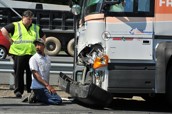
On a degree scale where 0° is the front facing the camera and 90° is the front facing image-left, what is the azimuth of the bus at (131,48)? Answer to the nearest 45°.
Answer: approximately 90°

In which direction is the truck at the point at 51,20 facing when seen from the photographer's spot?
facing to the left of the viewer

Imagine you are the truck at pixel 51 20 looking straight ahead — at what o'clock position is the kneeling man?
The kneeling man is roughly at 9 o'clock from the truck.

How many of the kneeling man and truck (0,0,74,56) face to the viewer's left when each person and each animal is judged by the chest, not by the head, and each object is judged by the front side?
1

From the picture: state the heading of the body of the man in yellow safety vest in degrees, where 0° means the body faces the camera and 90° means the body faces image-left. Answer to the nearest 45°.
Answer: approximately 315°

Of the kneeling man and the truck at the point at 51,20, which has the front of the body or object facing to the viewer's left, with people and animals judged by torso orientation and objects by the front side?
the truck

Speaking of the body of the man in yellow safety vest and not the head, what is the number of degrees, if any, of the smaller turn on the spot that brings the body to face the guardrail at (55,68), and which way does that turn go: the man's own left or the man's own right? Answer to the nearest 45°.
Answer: approximately 90° to the man's own left

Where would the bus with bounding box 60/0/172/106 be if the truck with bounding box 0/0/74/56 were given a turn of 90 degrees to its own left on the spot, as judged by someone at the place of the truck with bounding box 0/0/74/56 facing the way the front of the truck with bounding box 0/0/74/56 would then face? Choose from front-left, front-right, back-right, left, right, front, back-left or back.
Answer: front

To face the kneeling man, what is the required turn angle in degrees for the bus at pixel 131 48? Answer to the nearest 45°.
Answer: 0° — it already faces them

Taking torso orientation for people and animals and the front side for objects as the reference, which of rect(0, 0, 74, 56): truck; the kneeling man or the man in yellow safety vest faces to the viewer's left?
the truck
